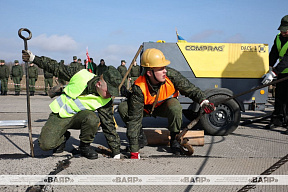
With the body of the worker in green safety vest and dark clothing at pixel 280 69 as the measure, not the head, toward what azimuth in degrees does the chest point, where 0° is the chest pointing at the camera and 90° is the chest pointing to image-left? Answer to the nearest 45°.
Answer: approximately 45°

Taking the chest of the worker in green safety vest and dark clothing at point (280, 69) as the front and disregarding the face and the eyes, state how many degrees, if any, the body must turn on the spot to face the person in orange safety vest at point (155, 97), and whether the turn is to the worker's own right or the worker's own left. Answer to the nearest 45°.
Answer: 0° — they already face them

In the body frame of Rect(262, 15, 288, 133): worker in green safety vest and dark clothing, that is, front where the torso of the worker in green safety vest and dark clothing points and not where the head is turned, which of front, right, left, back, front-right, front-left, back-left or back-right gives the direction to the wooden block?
front

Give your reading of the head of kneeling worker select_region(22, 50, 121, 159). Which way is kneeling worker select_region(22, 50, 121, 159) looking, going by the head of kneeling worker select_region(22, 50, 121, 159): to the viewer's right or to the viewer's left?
to the viewer's right

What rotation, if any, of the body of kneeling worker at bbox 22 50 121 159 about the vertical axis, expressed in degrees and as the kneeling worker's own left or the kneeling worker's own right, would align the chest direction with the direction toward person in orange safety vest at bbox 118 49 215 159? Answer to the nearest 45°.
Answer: approximately 45° to the kneeling worker's own left

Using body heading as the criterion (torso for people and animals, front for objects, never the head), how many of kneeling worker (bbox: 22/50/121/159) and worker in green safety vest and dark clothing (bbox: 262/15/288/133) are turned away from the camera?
0

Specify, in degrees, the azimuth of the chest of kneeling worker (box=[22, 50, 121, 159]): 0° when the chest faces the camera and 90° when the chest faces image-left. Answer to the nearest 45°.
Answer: approximately 315°
